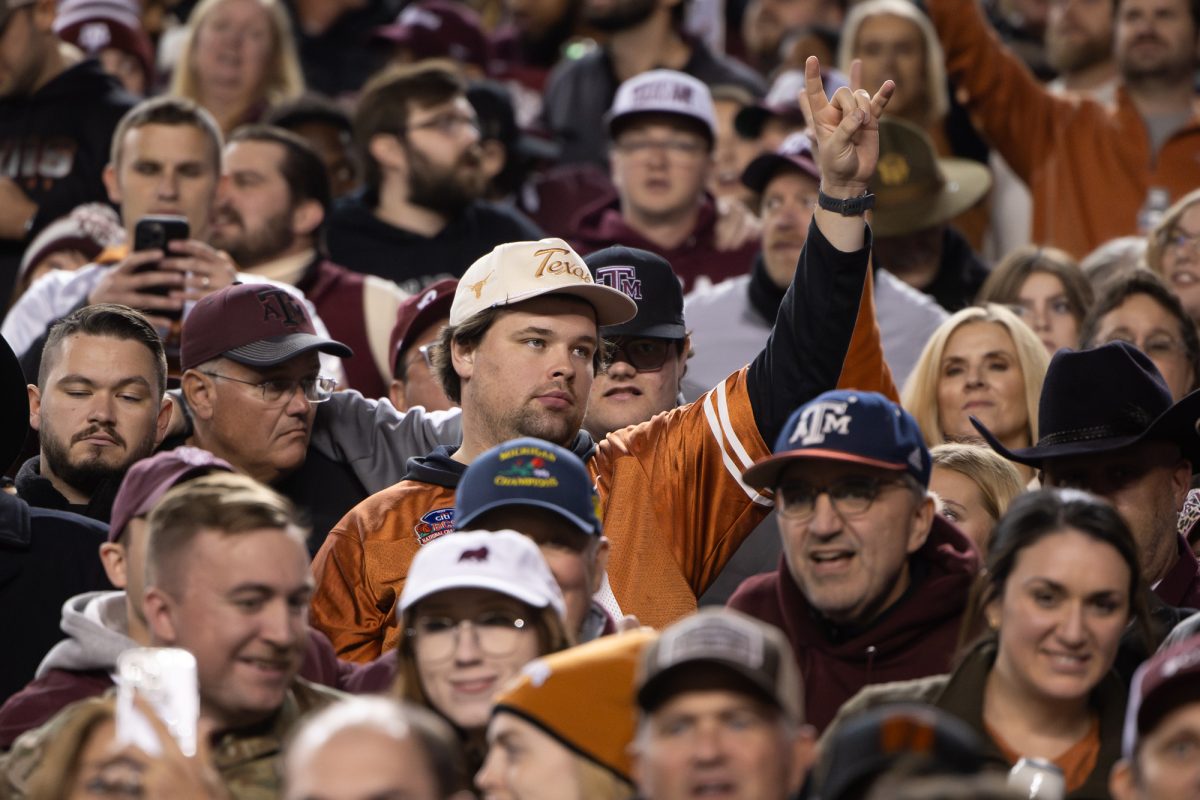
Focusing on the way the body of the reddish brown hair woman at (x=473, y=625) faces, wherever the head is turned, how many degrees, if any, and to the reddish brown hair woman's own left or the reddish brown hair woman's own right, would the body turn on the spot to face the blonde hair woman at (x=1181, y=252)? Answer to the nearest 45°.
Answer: approximately 135° to the reddish brown hair woman's own left

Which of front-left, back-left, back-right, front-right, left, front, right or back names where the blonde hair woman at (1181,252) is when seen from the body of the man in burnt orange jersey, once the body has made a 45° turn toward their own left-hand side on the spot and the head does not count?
front-left

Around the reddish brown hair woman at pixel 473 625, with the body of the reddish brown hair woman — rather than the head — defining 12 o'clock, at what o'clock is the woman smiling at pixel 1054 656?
The woman smiling is roughly at 9 o'clock from the reddish brown hair woman.

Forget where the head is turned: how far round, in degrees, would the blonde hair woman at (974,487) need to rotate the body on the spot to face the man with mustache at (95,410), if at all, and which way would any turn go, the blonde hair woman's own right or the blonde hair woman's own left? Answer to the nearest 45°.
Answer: approximately 45° to the blonde hair woman's own right

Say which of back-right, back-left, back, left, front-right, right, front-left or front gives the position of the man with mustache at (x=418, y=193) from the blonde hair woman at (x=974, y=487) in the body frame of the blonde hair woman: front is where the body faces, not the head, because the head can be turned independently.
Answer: right

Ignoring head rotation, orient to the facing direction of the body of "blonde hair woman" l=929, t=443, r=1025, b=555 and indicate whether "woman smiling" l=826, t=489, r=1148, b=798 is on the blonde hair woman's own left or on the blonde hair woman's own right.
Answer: on the blonde hair woman's own left

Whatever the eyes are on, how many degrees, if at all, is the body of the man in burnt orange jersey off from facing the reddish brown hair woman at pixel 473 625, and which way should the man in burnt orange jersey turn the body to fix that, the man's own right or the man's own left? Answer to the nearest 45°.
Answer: approximately 45° to the man's own right

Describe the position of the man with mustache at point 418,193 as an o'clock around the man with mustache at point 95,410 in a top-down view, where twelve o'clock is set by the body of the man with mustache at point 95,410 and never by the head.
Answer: the man with mustache at point 418,193 is roughly at 7 o'clock from the man with mustache at point 95,410.

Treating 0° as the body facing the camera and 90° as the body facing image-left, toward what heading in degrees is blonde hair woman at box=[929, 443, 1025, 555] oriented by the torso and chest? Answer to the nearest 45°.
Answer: approximately 45°

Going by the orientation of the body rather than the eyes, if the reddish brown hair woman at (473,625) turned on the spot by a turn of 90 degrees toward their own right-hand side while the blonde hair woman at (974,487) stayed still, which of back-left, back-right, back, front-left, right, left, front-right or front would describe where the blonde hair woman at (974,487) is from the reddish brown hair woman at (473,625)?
back-right

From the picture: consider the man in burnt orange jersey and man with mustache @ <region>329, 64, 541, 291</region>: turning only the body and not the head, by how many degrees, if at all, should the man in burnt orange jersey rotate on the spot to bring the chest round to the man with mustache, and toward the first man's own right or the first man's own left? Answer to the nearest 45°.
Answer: approximately 135° to the first man's own left
